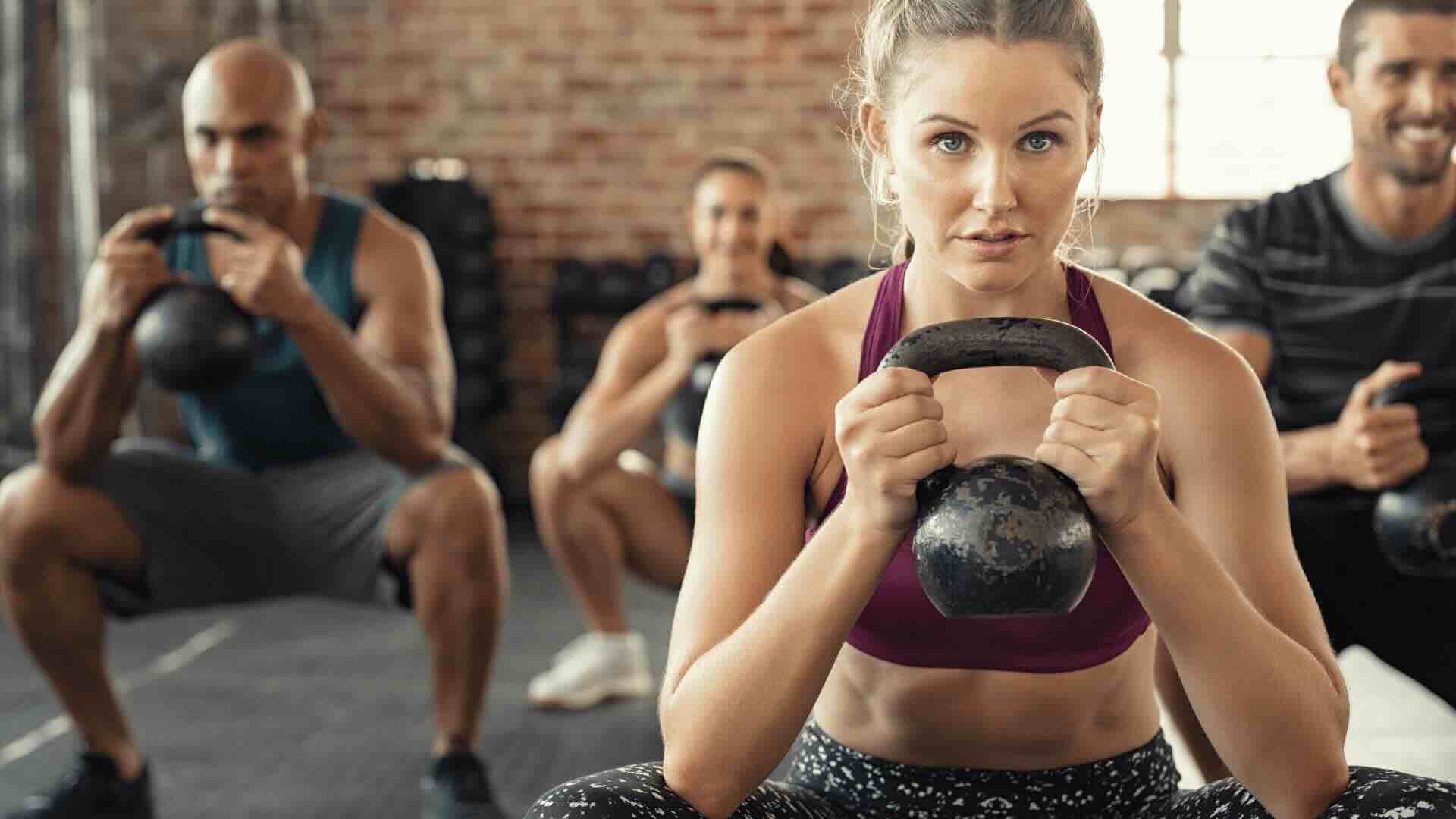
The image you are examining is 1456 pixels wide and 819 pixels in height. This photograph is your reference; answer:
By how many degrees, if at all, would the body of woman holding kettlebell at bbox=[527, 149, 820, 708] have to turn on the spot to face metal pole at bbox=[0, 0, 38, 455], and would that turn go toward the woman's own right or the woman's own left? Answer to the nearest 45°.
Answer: approximately 135° to the woman's own right

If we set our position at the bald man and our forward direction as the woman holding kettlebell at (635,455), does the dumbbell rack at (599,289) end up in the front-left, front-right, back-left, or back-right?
front-left

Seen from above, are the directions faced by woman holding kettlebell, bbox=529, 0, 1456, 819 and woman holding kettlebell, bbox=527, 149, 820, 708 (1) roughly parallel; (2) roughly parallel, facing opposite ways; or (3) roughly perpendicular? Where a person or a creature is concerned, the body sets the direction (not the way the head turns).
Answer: roughly parallel

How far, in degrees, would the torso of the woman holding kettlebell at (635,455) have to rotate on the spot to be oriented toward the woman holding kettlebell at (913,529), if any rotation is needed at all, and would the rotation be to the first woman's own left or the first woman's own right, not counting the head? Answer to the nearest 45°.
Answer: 0° — they already face them

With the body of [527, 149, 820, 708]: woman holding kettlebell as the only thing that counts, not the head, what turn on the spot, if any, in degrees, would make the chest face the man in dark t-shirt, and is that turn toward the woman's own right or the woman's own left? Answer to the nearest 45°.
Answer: approximately 45° to the woman's own left

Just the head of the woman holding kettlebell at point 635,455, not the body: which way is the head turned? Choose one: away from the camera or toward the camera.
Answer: toward the camera

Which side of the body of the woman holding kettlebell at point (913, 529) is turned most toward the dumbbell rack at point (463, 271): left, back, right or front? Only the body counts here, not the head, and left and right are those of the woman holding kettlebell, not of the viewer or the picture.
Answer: back

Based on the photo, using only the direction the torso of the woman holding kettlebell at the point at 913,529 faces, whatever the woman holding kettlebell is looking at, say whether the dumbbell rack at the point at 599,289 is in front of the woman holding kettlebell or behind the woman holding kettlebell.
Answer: behind

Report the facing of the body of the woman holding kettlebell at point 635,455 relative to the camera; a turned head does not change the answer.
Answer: toward the camera

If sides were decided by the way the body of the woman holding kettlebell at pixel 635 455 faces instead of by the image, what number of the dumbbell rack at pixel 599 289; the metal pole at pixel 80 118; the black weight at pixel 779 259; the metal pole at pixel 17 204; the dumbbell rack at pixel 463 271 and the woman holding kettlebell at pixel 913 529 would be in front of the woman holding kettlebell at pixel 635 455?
1

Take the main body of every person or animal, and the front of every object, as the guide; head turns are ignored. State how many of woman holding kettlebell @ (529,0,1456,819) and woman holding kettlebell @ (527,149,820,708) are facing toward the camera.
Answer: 2

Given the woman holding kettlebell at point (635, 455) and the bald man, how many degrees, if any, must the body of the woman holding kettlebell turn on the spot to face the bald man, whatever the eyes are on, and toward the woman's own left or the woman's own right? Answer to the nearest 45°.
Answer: approximately 45° to the woman's own right

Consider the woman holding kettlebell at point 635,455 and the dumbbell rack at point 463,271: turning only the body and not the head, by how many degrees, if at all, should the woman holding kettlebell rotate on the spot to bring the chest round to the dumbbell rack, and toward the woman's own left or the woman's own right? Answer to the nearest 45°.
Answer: approximately 180°
